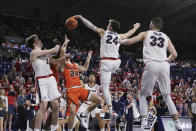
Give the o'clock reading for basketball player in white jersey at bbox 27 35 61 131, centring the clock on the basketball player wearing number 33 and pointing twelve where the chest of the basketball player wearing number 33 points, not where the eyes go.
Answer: The basketball player in white jersey is roughly at 9 o'clock from the basketball player wearing number 33.

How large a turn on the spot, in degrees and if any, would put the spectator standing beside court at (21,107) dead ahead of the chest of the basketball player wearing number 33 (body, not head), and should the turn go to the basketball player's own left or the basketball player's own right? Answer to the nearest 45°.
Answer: approximately 45° to the basketball player's own left

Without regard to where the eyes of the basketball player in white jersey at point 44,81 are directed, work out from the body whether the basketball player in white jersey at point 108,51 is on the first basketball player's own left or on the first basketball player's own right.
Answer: on the first basketball player's own left

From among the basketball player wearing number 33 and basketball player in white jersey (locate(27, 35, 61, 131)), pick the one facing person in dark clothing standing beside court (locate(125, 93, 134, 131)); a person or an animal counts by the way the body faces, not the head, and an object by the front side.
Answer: the basketball player wearing number 33

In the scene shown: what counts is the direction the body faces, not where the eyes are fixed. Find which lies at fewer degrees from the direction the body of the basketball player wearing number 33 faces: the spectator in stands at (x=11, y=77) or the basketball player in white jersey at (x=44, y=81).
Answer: the spectator in stands

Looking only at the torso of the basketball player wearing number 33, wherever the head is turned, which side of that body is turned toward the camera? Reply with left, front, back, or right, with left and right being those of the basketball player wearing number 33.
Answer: back

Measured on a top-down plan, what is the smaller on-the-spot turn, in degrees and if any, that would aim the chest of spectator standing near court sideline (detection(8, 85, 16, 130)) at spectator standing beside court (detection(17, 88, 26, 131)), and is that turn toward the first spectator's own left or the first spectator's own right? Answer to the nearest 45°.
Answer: approximately 45° to the first spectator's own left

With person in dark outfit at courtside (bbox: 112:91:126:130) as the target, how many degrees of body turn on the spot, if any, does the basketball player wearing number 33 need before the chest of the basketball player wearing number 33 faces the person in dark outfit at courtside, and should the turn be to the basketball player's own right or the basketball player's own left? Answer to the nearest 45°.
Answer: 0° — they already face them
